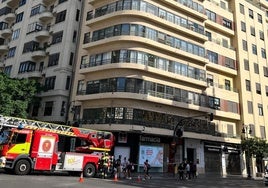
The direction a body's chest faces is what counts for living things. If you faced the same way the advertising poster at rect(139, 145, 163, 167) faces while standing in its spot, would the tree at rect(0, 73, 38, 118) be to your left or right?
on your right

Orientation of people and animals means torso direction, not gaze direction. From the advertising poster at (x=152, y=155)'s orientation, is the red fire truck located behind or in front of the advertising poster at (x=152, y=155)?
in front

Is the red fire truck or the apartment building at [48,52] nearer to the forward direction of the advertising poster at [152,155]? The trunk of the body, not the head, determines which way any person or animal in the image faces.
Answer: the red fire truck

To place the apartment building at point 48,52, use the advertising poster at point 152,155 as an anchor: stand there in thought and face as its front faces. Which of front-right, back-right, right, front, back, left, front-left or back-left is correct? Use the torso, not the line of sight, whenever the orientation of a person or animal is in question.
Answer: right

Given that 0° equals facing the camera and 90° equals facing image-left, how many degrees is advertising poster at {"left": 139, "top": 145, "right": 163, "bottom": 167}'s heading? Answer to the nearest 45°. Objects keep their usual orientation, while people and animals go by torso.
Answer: approximately 0°

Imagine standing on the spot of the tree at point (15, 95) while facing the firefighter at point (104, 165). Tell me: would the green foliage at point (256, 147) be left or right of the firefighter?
left

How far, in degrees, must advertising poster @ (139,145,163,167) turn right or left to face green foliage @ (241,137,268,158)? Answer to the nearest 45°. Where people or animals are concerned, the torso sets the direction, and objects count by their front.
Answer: approximately 90° to its left

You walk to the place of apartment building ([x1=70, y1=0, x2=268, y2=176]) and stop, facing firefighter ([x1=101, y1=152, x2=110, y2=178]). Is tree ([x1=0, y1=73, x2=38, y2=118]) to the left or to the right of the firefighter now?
right
